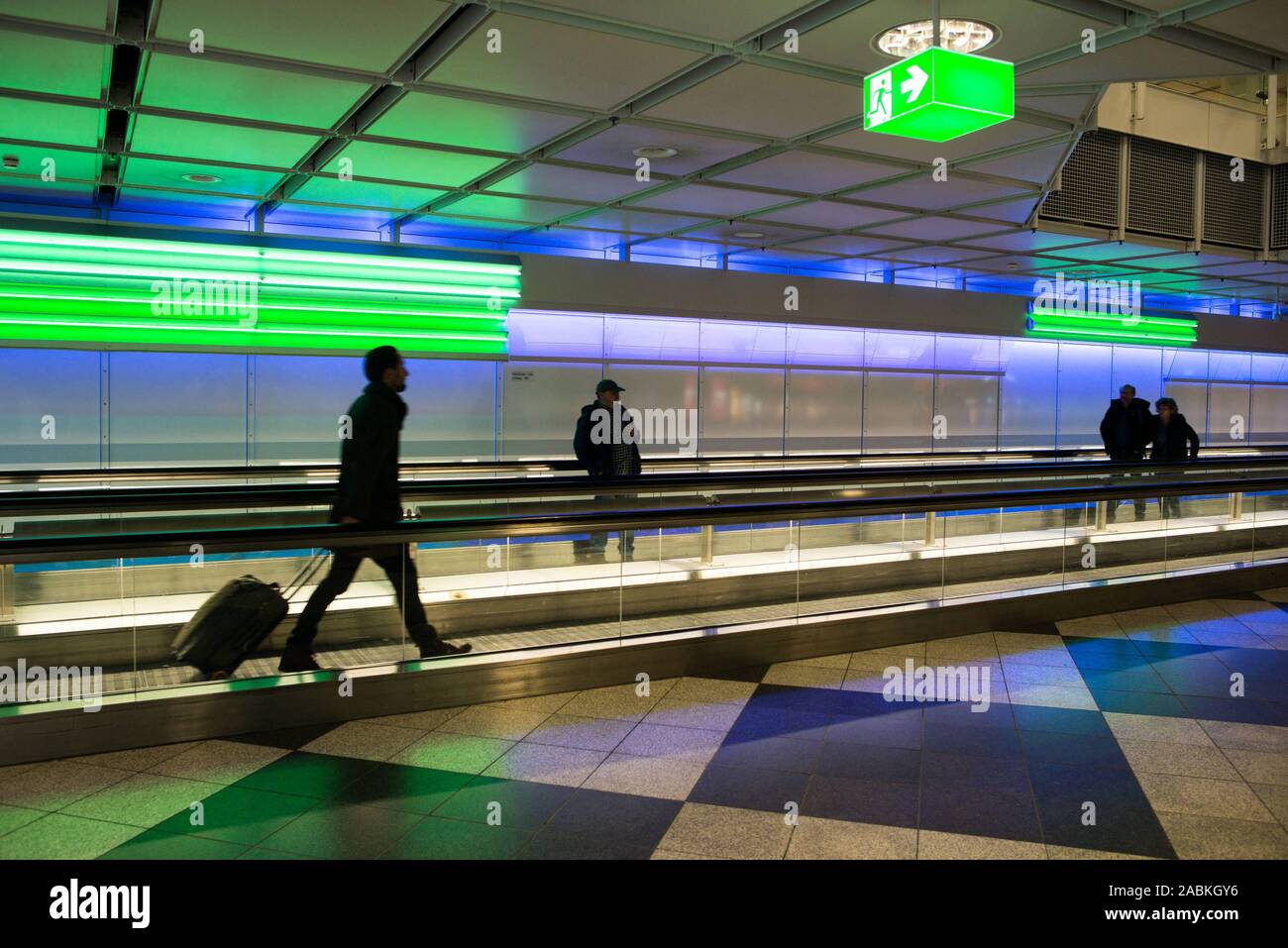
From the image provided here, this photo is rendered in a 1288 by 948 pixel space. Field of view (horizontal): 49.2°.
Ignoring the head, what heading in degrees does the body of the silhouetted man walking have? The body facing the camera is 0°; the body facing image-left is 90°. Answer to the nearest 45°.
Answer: approximately 270°

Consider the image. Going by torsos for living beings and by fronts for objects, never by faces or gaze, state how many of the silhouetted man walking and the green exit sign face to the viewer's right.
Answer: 1

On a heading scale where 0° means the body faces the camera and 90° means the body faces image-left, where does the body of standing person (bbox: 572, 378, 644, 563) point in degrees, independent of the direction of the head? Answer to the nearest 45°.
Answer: approximately 315°

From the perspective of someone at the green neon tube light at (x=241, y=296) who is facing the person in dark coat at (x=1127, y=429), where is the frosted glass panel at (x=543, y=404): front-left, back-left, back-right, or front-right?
front-left

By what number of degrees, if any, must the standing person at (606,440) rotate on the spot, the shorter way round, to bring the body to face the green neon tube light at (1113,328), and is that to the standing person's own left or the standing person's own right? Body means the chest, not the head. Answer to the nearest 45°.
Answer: approximately 90° to the standing person's own left

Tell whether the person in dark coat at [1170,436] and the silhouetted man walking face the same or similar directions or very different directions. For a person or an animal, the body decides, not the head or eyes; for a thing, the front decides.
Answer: very different directions

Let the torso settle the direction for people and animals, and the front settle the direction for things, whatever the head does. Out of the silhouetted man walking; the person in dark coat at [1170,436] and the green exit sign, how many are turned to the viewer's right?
1

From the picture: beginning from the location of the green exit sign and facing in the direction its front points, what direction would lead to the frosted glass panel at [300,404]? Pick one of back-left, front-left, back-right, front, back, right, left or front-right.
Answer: right

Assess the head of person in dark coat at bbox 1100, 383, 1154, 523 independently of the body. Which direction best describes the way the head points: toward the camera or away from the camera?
toward the camera

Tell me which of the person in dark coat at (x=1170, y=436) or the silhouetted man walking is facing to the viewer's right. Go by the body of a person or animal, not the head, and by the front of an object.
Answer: the silhouetted man walking
